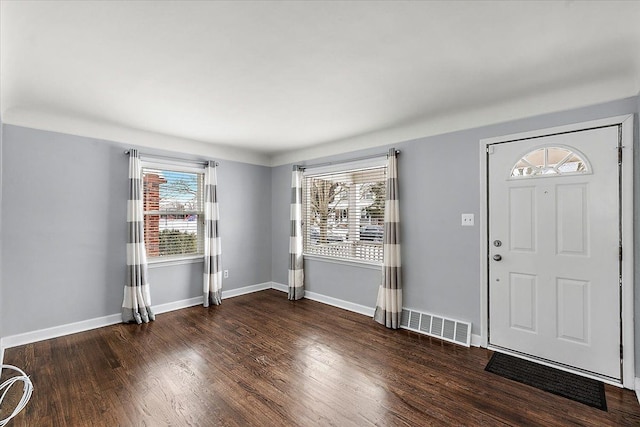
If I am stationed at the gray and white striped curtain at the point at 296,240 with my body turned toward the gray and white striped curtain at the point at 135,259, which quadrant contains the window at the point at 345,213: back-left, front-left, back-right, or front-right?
back-left

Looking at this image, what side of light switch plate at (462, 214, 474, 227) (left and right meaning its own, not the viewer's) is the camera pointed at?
front

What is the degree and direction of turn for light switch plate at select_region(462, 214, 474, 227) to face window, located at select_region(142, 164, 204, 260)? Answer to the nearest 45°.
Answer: approximately 90° to its right

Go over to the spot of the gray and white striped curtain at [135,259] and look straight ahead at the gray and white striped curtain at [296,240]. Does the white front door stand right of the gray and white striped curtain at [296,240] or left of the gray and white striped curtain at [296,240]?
right

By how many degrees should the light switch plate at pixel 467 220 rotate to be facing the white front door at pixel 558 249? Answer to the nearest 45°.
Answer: approximately 90° to its left

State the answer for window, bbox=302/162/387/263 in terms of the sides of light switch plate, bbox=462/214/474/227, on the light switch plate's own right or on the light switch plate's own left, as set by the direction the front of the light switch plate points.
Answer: on the light switch plate's own right

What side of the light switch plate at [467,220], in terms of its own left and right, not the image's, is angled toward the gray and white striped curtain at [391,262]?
right
